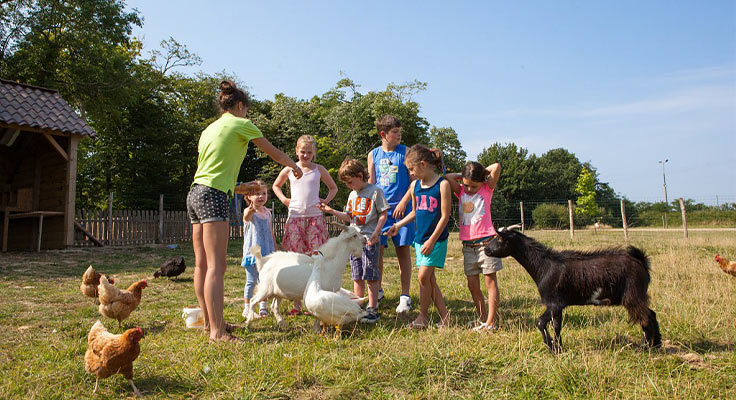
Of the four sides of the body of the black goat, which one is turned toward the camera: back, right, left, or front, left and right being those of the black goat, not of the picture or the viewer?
left

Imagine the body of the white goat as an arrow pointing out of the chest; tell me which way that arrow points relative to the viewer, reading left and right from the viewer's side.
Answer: facing to the right of the viewer

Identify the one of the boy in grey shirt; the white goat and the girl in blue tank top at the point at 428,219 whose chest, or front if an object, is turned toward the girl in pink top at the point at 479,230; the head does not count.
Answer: the white goat

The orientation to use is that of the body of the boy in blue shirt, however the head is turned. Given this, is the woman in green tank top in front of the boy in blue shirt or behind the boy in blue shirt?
in front

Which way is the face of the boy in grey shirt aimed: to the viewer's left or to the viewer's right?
to the viewer's left

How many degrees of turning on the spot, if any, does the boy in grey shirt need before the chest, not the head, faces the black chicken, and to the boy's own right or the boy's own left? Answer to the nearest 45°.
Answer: approximately 90° to the boy's own right

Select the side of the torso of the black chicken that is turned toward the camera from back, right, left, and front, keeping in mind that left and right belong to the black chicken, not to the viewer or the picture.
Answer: left

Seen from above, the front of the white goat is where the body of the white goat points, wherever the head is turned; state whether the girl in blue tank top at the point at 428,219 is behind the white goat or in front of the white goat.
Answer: in front

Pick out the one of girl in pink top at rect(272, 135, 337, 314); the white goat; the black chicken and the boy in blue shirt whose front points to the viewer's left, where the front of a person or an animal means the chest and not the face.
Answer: the black chicken

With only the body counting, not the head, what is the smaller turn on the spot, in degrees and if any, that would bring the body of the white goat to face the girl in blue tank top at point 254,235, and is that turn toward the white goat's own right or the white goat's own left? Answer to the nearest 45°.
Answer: approximately 135° to the white goat's own left

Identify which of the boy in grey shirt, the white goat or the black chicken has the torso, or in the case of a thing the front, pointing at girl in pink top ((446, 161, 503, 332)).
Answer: the white goat

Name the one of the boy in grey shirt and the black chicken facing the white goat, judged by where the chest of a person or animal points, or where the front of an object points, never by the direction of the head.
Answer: the boy in grey shirt
